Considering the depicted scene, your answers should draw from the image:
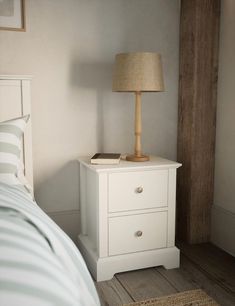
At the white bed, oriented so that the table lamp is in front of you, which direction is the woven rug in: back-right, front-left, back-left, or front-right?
front-right

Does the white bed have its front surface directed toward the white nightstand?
no

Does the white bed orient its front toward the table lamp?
no

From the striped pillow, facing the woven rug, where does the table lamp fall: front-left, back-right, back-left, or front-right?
front-left

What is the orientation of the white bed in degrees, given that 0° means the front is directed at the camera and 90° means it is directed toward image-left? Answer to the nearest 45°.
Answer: approximately 0°
